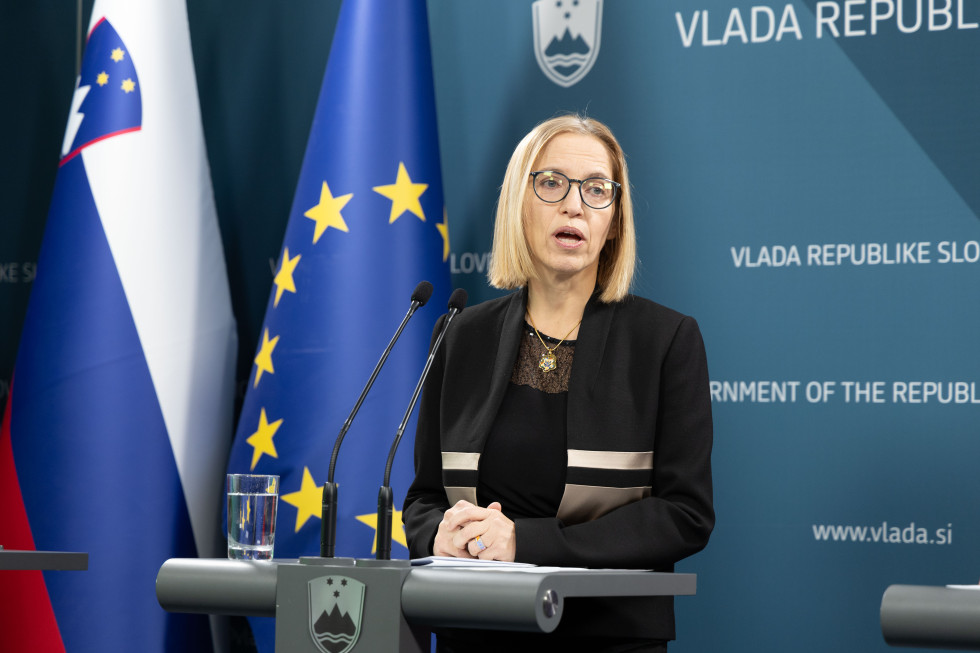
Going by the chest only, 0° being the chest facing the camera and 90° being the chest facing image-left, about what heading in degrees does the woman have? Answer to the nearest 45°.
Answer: approximately 45°

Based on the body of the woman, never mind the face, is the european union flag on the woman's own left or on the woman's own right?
on the woman's own right

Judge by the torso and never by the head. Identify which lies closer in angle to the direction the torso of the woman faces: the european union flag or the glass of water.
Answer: the glass of water
